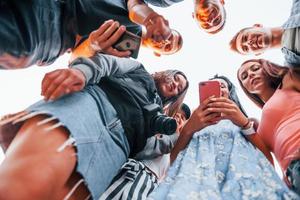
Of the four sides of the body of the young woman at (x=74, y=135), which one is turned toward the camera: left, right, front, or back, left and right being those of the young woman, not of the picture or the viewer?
front

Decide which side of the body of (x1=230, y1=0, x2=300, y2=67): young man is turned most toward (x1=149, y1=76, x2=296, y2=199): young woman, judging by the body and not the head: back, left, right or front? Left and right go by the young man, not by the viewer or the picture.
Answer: front

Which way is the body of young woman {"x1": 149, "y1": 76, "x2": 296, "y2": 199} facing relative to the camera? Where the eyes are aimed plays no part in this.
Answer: toward the camera

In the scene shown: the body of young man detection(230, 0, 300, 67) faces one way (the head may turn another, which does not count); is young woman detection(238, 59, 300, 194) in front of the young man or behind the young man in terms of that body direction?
in front

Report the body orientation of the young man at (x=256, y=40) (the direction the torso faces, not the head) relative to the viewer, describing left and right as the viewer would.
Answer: facing the viewer

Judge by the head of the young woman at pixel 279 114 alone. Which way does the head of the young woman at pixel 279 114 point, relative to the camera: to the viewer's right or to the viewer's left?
to the viewer's left

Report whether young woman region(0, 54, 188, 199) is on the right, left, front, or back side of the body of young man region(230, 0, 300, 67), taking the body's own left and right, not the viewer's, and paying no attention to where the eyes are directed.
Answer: front

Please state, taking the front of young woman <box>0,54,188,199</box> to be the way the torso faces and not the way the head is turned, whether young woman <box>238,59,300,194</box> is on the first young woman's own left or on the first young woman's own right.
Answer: on the first young woman's own left

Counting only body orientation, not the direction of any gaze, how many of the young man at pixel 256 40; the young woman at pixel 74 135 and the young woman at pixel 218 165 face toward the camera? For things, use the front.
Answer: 3
